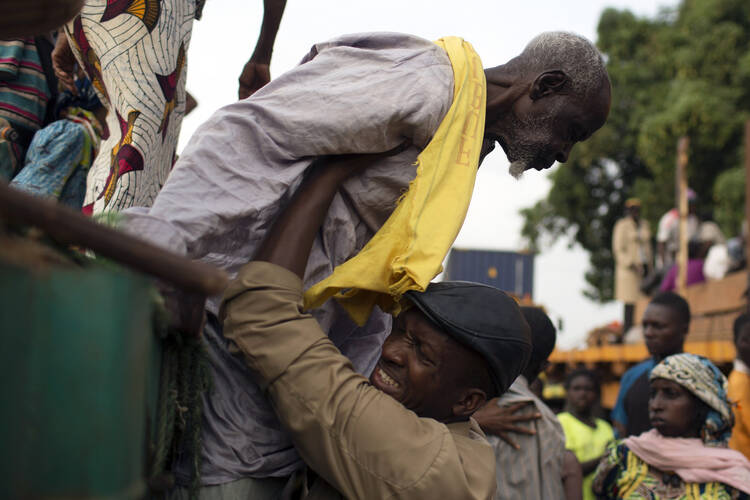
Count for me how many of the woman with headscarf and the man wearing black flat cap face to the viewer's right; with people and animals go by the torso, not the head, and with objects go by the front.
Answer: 0

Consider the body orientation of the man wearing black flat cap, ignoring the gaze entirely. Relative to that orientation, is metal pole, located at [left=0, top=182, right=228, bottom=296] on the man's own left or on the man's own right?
on the man's own left

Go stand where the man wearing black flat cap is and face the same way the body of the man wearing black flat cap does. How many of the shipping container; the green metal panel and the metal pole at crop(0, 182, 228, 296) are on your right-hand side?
1

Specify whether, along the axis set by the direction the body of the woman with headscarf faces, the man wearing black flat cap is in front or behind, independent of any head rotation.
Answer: in front

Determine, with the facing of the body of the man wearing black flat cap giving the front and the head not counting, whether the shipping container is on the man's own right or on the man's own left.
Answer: on the man's own right

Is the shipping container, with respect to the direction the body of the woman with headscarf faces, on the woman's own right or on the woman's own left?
on the woman's own right

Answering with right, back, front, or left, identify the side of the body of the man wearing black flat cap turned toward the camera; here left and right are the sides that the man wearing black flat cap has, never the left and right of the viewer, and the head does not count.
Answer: left

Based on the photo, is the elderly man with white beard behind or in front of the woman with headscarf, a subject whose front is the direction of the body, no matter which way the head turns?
in front

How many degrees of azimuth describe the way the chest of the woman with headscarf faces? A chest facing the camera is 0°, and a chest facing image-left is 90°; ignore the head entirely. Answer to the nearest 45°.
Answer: approximately 45°
